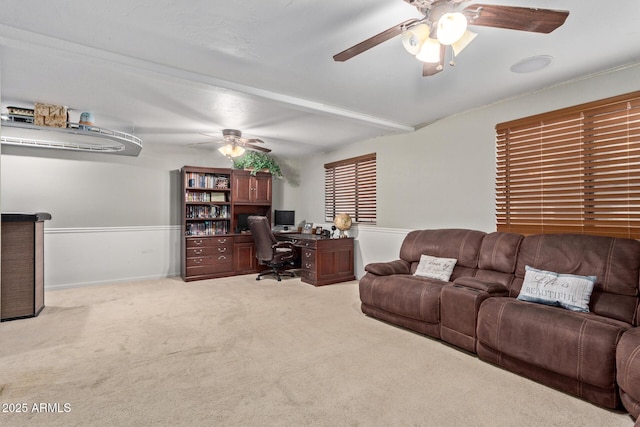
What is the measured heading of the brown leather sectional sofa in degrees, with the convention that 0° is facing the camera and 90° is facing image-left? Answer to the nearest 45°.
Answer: approximately 45°

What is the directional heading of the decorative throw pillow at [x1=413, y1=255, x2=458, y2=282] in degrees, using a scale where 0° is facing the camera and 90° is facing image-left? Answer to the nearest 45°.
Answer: approximately 45°

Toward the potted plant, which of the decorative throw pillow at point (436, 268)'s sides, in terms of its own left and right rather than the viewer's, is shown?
right

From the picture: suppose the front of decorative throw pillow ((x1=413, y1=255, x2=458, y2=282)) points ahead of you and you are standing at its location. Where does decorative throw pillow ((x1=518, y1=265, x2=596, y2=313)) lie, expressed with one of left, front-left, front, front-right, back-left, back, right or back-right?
left

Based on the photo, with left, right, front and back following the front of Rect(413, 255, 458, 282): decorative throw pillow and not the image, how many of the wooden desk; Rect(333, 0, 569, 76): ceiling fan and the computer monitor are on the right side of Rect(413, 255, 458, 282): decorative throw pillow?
2

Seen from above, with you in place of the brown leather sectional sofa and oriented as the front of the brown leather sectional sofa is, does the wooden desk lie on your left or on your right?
on your right

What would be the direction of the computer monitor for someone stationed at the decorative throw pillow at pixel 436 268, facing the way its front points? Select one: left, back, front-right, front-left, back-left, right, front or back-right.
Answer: right

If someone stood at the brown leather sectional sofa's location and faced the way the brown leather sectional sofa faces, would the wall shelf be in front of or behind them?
in front

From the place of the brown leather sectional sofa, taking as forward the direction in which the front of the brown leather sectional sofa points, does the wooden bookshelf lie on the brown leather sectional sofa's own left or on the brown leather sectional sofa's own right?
on the brown leather sectional sofa's own right

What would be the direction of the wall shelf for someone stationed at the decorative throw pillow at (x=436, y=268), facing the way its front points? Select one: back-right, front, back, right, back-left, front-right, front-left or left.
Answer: front-right
